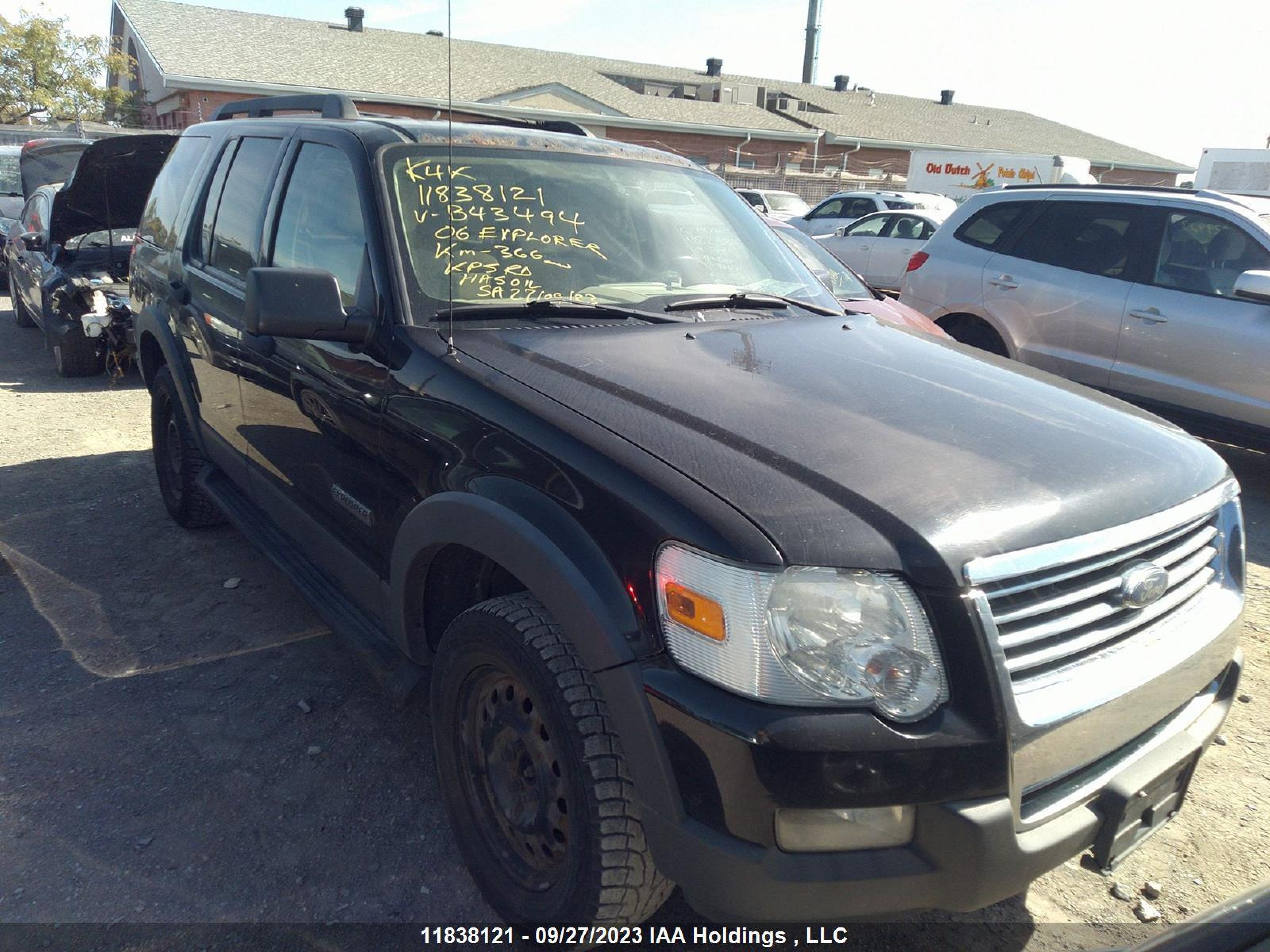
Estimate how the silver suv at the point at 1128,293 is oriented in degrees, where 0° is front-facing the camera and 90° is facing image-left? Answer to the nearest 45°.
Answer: approximately 315°

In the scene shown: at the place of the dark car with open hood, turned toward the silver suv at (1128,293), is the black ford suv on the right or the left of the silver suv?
right

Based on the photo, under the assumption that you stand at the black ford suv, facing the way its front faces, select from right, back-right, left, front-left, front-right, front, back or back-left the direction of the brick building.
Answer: back-left

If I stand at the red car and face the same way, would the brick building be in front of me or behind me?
behind

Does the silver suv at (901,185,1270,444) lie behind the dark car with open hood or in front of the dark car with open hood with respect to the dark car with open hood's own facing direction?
in front

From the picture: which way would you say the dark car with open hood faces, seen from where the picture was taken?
facing the viewer and to the right of the viewer

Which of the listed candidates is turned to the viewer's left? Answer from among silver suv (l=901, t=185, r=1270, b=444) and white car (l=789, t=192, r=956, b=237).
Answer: the white car

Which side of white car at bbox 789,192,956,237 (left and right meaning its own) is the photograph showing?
left

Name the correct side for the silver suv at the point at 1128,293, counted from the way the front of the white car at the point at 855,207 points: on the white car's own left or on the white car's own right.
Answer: on the white car's own left

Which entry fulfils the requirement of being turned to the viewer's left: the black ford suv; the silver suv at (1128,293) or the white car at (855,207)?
the white car

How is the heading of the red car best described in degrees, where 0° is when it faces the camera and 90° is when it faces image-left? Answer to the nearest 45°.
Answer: approximately 315°
